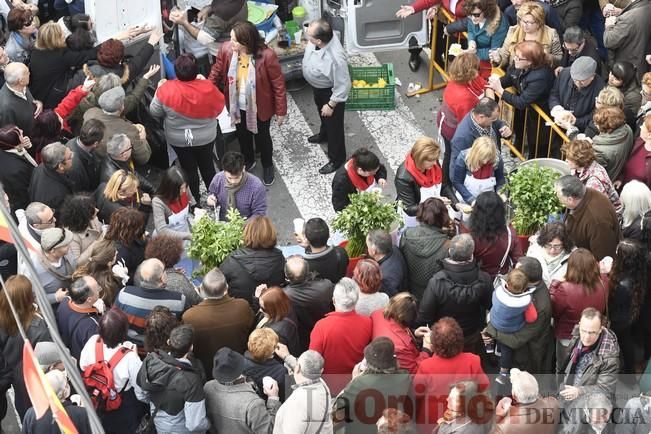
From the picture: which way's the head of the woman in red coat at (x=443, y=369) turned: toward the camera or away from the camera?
away from the camera

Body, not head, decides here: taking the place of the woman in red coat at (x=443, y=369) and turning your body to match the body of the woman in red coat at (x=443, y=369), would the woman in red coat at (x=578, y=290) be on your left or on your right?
on your right

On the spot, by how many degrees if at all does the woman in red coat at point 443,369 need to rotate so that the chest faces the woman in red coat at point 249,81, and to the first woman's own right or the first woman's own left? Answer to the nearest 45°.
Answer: approximately 45° to the first woman's own left

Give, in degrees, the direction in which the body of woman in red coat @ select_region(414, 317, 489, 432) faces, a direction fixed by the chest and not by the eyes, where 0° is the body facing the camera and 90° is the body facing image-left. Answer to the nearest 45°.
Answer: approximately 180°

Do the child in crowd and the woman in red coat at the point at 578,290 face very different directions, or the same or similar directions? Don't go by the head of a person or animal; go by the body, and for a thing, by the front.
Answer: same or similar directions

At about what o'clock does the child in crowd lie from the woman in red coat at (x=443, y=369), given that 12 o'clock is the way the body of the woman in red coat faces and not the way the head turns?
The child in crowd is roughly at 1 o'clock from the woman in red coat.
